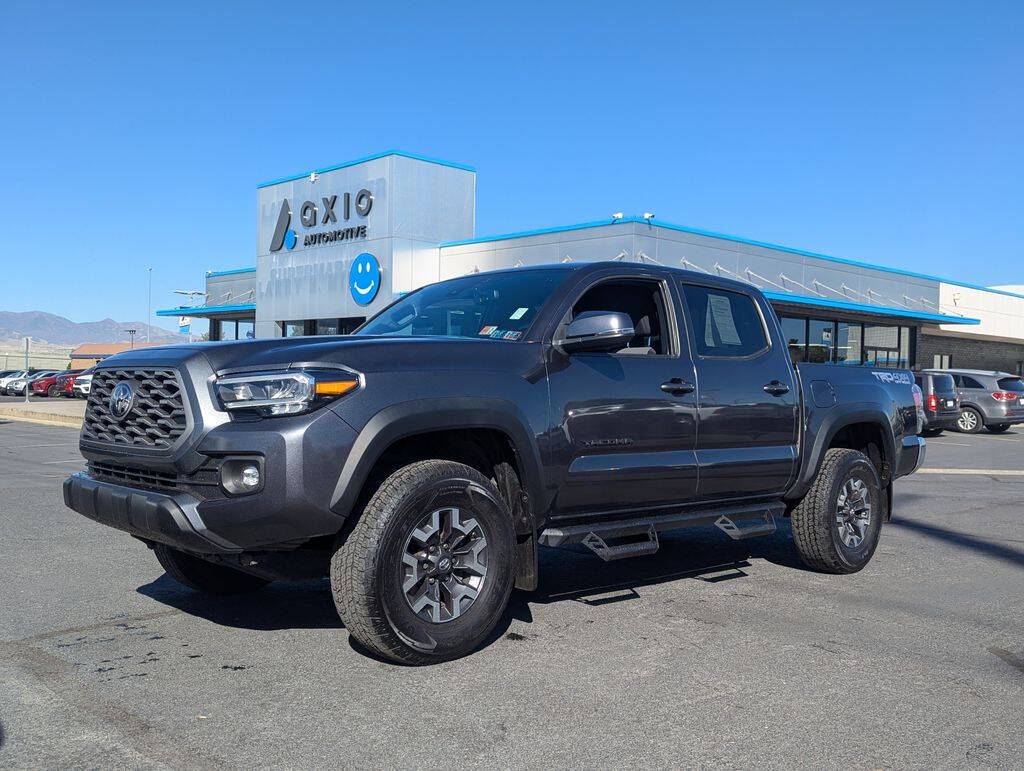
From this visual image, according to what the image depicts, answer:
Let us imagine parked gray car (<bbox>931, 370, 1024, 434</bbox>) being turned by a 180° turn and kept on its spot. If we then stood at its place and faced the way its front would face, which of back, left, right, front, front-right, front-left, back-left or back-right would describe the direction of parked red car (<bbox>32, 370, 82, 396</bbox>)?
back-right

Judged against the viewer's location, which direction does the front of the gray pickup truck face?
facing the viewer and to the left of the viewer

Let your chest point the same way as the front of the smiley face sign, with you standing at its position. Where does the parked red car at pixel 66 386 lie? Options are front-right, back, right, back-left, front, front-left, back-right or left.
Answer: right

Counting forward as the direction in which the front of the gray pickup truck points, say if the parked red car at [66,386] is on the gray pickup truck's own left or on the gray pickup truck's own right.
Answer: on the gray pickup truck's own right

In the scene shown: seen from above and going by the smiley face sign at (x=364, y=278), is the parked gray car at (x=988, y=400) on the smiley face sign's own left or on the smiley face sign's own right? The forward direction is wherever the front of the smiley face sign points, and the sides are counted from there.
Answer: on the smiley face sign's own left

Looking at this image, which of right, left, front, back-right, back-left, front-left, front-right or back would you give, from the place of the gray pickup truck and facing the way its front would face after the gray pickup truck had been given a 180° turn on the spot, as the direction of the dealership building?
front-left

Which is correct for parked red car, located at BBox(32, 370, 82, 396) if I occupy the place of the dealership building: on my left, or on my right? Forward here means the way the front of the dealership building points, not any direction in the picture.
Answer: on my right

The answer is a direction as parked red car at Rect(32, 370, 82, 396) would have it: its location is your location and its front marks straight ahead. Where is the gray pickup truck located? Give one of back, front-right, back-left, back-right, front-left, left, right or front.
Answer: front-left

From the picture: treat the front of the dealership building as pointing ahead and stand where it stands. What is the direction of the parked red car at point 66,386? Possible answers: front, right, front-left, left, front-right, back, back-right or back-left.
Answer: right

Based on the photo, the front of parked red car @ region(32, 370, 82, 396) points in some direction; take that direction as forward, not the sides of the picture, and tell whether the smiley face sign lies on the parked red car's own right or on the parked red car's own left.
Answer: on the parked red car's own left

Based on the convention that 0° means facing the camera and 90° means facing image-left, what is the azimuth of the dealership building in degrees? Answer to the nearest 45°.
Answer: approximately 45°

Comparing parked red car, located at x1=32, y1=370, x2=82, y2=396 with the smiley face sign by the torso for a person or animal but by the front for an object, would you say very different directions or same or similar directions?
same or similar directions
